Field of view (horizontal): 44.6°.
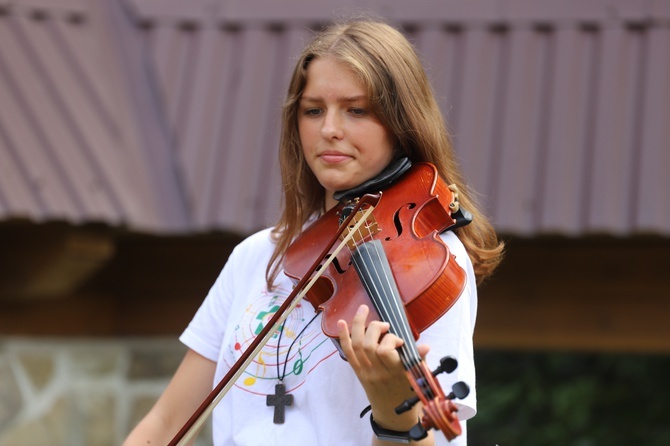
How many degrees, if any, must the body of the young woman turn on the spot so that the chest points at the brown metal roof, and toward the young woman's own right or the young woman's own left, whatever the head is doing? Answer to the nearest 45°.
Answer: approximately 135° to the young woman's own right

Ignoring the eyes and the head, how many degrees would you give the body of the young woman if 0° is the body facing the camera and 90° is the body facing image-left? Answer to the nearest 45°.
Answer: approximately 45°

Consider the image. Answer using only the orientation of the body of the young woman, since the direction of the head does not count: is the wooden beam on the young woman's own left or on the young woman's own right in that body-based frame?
on the young woman's own right
